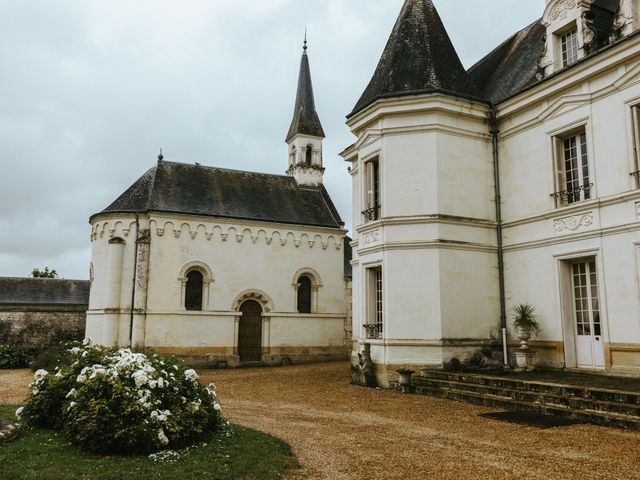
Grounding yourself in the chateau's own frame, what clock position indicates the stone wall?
The stone wall is roughly at 2 o'clock from the chateau.

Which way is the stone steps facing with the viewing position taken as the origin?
facing the viewer and to the left of the viewer

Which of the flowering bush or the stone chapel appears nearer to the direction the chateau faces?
the flowering bush

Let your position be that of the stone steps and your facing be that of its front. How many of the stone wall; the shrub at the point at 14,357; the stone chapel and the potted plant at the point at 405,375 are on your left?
0

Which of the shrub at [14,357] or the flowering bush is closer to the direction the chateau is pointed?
the flowering bush

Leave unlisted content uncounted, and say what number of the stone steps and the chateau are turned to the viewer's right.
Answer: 0

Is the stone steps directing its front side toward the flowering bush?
yes

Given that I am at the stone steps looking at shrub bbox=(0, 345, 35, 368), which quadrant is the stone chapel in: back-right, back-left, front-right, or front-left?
front-right

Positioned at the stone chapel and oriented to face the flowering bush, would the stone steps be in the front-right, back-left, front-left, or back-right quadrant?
front-left

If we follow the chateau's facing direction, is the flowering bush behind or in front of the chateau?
in front

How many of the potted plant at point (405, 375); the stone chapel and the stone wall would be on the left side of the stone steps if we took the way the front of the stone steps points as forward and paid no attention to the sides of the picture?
0

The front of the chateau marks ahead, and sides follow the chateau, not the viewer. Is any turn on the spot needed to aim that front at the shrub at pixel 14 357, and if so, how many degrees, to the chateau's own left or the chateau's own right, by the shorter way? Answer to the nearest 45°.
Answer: approximately 45° to the chateau's own right

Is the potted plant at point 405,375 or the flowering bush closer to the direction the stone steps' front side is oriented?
the flowering bush

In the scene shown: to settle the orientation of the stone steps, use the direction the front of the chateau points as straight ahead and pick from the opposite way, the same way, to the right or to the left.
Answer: the same way

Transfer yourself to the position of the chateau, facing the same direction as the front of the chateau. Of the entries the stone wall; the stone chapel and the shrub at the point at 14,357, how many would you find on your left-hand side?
0

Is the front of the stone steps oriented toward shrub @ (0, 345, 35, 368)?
no

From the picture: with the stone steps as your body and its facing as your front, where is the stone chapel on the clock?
The stone chapel is roughly at 3 o'clock from the stone steps.

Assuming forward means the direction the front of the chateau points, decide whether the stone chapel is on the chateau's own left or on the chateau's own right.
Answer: on the chateau's own right
